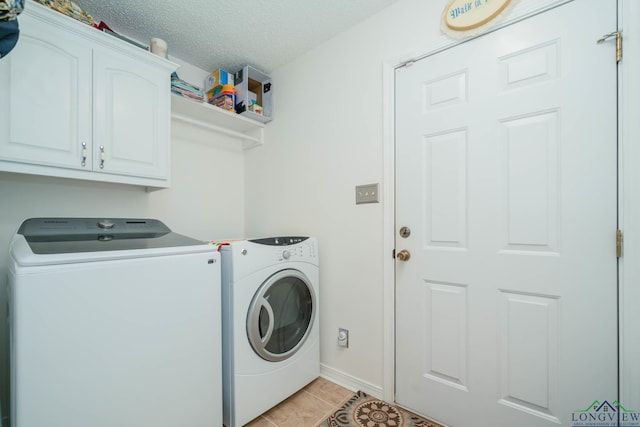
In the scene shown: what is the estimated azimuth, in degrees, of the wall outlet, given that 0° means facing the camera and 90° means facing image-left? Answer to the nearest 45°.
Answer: approximately 45°

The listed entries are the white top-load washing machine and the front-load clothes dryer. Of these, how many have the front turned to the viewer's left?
0

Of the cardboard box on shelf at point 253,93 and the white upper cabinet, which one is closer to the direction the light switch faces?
the white upper cabinet

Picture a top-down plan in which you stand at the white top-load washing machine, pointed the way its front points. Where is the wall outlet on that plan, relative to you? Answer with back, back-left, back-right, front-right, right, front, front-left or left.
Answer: left
